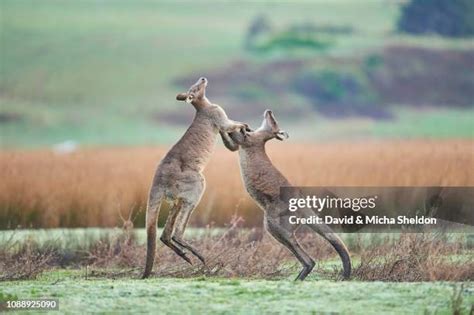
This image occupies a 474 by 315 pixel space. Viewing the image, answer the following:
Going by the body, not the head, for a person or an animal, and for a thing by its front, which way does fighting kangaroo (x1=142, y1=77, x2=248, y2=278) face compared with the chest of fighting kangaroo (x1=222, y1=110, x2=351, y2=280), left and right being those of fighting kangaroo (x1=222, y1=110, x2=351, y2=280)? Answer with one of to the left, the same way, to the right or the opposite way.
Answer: the opposite way

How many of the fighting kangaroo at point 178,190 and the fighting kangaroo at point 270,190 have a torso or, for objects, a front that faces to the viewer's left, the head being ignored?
1

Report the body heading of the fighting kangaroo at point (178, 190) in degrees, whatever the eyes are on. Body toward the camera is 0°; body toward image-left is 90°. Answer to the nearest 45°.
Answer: approximately 270°

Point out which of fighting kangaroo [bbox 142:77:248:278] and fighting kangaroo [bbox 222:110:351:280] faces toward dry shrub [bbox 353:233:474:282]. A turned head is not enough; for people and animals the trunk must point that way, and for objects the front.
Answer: fighting kangaroo [bbox 142:77:248:278]

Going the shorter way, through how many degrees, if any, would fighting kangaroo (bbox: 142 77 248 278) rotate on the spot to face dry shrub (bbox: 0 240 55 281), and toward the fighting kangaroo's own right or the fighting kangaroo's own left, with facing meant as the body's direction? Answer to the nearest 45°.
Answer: approximately 135° to the fighting kangaroo's own left

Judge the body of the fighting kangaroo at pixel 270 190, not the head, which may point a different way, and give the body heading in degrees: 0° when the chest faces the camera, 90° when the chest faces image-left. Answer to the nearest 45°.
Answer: approximately 90°

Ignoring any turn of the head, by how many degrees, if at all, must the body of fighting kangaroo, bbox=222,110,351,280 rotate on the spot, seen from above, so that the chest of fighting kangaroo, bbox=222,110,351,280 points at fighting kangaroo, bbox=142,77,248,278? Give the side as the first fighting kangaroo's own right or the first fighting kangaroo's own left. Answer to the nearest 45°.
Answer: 0° — it already faces it

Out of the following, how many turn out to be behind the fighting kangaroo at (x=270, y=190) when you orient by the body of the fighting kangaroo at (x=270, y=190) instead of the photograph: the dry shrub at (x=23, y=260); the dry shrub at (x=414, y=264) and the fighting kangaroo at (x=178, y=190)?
1

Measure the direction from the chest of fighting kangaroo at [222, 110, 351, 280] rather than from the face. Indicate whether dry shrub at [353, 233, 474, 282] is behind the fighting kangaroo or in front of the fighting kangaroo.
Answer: behind
